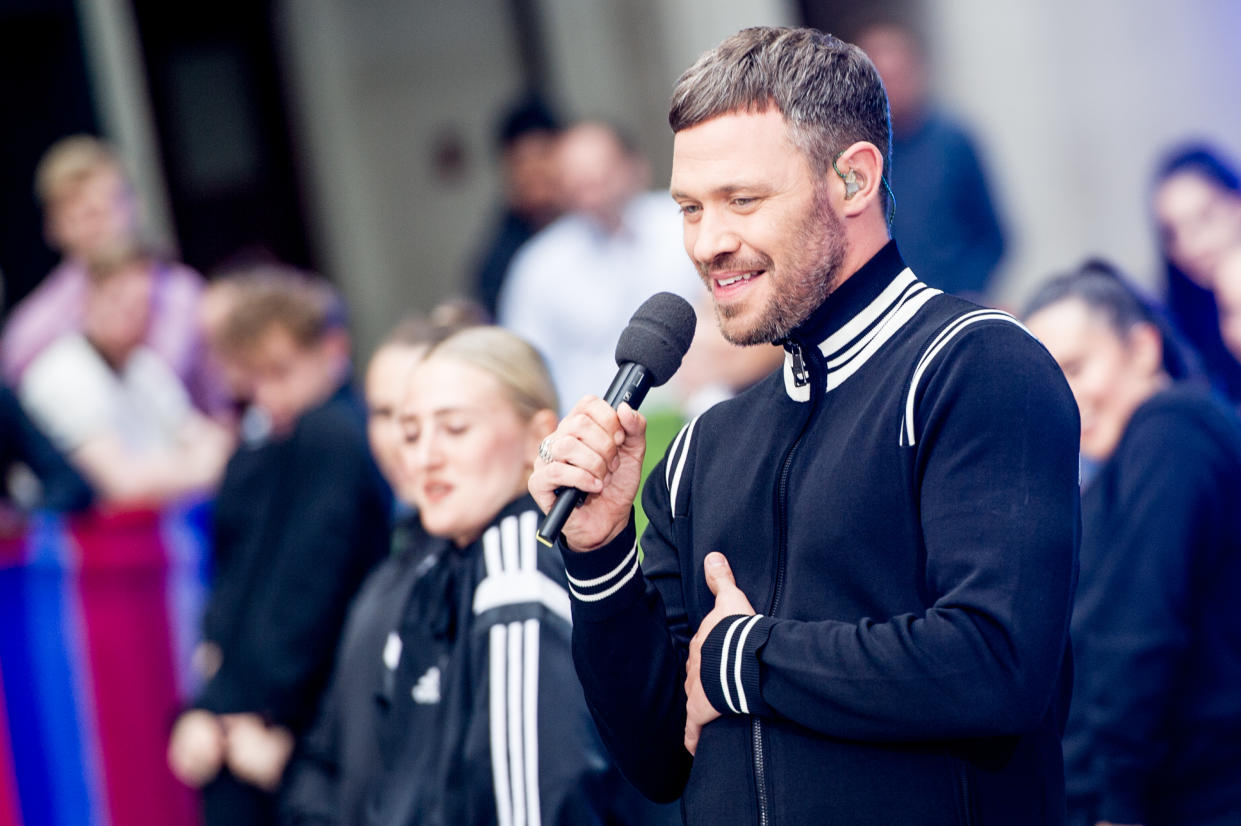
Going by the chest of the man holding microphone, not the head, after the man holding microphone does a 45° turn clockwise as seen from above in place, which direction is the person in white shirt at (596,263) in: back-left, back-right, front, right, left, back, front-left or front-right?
right

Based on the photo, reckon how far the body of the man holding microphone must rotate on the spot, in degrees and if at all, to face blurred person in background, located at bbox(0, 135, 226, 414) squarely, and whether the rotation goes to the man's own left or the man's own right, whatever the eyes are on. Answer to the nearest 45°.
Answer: approximately 90° to the man's own right

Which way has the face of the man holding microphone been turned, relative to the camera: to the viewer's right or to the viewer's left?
to the viewer's left
